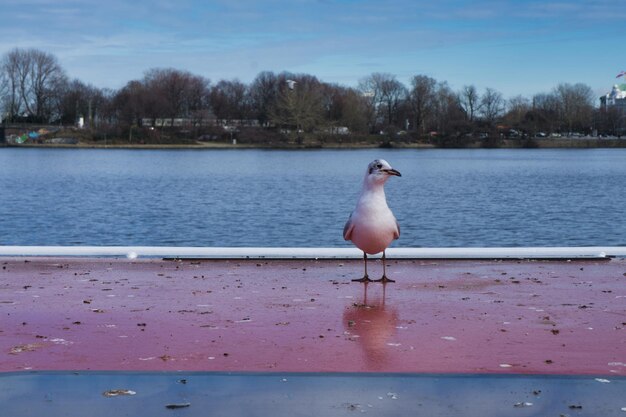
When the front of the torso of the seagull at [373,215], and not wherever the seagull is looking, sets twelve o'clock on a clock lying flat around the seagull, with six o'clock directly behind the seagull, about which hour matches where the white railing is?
The white railing is roughly at 6 o'clock from the seagull.

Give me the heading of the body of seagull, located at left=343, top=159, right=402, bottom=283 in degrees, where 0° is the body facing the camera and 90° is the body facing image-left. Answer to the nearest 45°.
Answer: approximately 0°
